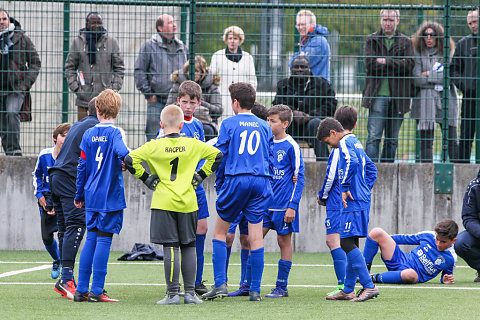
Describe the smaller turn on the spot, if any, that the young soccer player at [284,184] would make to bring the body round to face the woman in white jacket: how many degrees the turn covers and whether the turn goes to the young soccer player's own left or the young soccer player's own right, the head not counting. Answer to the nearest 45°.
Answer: approximately 135° to the young soccer player's own right

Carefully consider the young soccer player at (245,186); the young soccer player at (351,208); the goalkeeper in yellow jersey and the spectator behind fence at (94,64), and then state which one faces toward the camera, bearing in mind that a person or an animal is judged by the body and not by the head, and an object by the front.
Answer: the spectator behind fence

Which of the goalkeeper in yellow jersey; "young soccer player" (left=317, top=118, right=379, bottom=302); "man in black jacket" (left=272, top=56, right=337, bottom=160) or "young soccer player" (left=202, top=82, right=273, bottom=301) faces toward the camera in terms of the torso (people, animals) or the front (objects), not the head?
the man in black jacket

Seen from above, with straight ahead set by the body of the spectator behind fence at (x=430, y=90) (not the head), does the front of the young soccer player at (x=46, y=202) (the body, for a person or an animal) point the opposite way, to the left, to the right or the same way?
to the left

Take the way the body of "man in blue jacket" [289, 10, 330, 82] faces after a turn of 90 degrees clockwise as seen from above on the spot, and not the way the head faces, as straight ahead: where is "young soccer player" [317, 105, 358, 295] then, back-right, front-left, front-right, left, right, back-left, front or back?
back-left

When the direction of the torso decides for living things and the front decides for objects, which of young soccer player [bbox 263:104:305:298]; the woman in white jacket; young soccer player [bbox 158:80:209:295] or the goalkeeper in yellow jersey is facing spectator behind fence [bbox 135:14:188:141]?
the goalkeeper in yellow jersey

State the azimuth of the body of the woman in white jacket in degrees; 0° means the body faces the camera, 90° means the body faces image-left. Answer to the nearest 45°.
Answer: approximately 0°

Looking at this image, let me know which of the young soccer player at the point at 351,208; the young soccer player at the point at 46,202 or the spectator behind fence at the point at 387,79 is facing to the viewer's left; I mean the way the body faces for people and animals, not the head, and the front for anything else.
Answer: the young soccer player at the point at 351,208

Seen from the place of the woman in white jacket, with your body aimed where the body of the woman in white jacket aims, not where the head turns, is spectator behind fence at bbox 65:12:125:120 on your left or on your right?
on your right

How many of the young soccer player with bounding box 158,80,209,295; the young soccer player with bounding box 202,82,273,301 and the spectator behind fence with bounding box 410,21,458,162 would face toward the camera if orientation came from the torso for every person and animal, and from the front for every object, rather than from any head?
2
